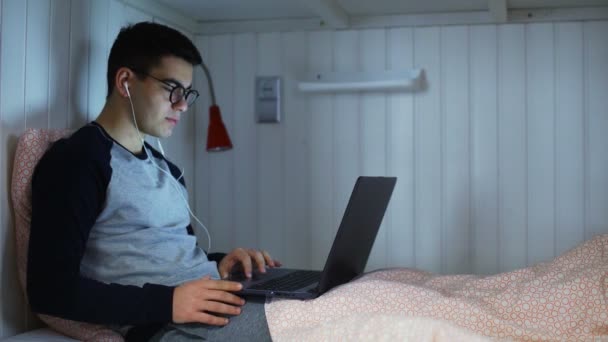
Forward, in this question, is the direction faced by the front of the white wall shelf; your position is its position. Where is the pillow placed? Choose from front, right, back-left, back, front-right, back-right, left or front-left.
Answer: front-right

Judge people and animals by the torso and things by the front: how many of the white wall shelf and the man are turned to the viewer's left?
0

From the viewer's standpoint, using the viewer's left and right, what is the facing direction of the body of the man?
facing the viewer and to the right of the viewer

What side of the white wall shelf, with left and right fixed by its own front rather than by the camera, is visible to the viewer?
front

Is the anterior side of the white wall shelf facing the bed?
yes

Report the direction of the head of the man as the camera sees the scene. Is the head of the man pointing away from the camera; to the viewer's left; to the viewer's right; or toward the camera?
to the viewer's right

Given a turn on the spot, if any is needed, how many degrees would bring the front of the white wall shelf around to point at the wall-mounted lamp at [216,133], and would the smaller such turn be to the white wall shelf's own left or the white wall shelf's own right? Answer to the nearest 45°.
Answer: approximately 90° to the white wall shelf's own right
